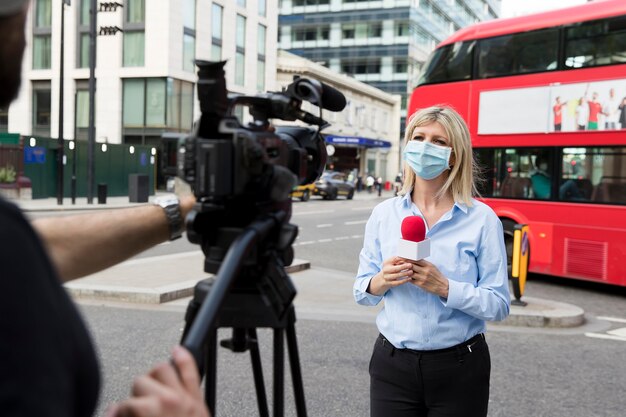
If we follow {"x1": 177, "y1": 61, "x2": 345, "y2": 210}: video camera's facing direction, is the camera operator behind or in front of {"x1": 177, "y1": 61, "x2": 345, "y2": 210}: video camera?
behind

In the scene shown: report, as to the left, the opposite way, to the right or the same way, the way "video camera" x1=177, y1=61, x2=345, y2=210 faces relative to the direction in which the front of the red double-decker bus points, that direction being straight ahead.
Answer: to the right

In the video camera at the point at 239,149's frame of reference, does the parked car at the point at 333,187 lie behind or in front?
in front

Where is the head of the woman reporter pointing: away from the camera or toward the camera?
toward the camera

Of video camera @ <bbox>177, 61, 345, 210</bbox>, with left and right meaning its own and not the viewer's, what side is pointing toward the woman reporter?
front

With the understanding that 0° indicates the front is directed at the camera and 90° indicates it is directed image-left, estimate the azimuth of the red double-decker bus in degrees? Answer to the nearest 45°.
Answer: approximately 135°

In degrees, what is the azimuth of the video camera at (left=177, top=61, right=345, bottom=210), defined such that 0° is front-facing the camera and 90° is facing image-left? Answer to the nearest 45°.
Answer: approximately 225°

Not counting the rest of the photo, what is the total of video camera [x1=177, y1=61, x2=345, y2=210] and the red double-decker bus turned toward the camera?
0

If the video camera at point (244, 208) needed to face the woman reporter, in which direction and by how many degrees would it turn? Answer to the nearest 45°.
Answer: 0° — it already faces them
